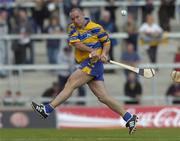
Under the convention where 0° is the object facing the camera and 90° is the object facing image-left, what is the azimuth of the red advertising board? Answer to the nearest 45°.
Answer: approximately 0°
